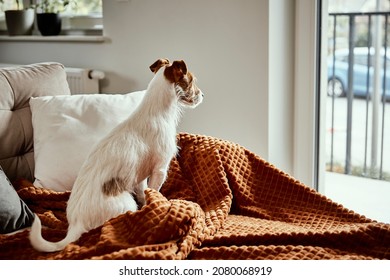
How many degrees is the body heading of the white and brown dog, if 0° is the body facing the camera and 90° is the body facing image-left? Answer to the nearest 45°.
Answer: approximately 225°

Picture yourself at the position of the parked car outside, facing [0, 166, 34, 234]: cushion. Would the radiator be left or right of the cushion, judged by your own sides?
right

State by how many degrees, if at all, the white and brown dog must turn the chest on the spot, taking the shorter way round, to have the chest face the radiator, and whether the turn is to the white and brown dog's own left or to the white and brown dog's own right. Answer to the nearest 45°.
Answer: approximately 45° to the white and brown dog's own left
